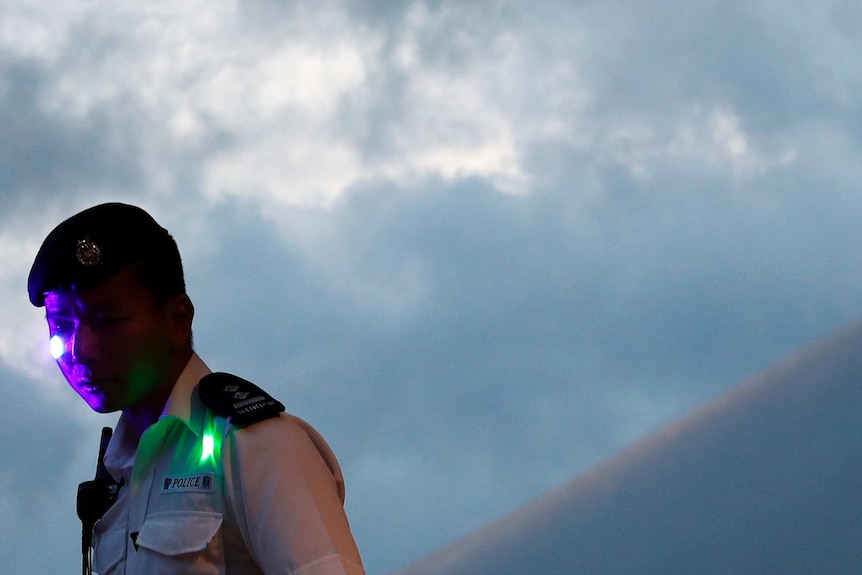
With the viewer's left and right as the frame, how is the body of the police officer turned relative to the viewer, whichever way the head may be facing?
facing the viewer and to the left of the viewer
